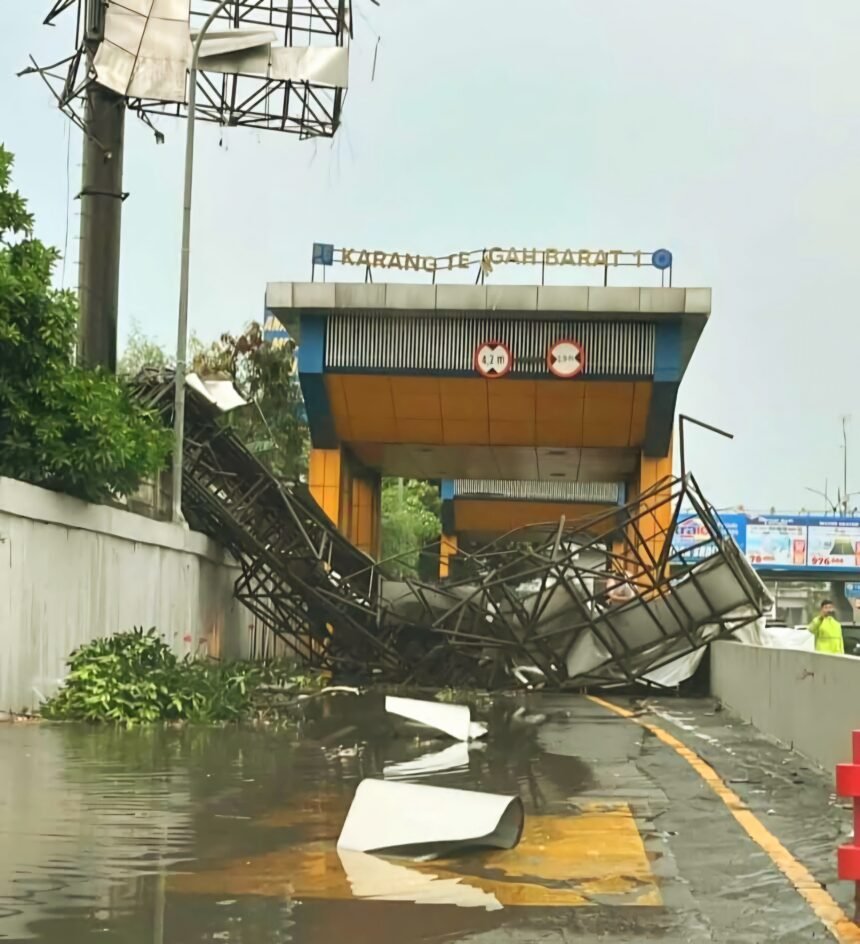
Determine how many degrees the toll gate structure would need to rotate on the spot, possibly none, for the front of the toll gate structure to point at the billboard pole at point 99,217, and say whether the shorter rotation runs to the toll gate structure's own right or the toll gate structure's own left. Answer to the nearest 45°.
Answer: approximately 45° to the toll gate structure's own right

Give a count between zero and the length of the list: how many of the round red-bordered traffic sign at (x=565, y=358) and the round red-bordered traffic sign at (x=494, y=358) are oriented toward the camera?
2

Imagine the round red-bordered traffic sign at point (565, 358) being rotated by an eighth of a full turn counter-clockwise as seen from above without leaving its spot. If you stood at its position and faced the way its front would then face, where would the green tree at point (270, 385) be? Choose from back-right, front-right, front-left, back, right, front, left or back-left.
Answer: back

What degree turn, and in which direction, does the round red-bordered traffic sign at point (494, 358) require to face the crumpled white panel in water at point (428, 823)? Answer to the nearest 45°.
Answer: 0° — it already faces it

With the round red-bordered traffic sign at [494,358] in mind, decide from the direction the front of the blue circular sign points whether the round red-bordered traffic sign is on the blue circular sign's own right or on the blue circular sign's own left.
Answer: on the blue circular sign's own right

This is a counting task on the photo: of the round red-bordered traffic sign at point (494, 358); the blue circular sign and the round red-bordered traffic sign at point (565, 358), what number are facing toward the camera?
3

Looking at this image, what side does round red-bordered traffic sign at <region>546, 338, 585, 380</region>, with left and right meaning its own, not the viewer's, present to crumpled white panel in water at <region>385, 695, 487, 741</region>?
front

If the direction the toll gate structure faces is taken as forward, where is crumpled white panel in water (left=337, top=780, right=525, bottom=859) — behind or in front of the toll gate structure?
in front
